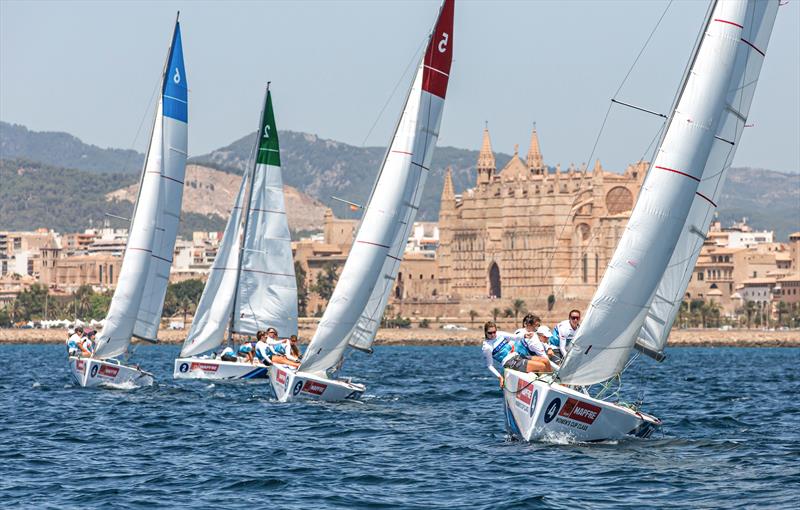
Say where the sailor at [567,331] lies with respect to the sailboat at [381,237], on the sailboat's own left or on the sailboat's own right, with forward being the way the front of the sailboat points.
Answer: on the sailboat's own left

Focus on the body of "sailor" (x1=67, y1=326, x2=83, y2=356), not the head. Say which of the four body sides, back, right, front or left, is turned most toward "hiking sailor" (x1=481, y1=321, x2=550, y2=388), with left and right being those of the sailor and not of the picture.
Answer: left

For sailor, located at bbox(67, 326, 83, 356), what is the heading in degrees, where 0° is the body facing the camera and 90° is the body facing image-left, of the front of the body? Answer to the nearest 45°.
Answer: approximately 45°
